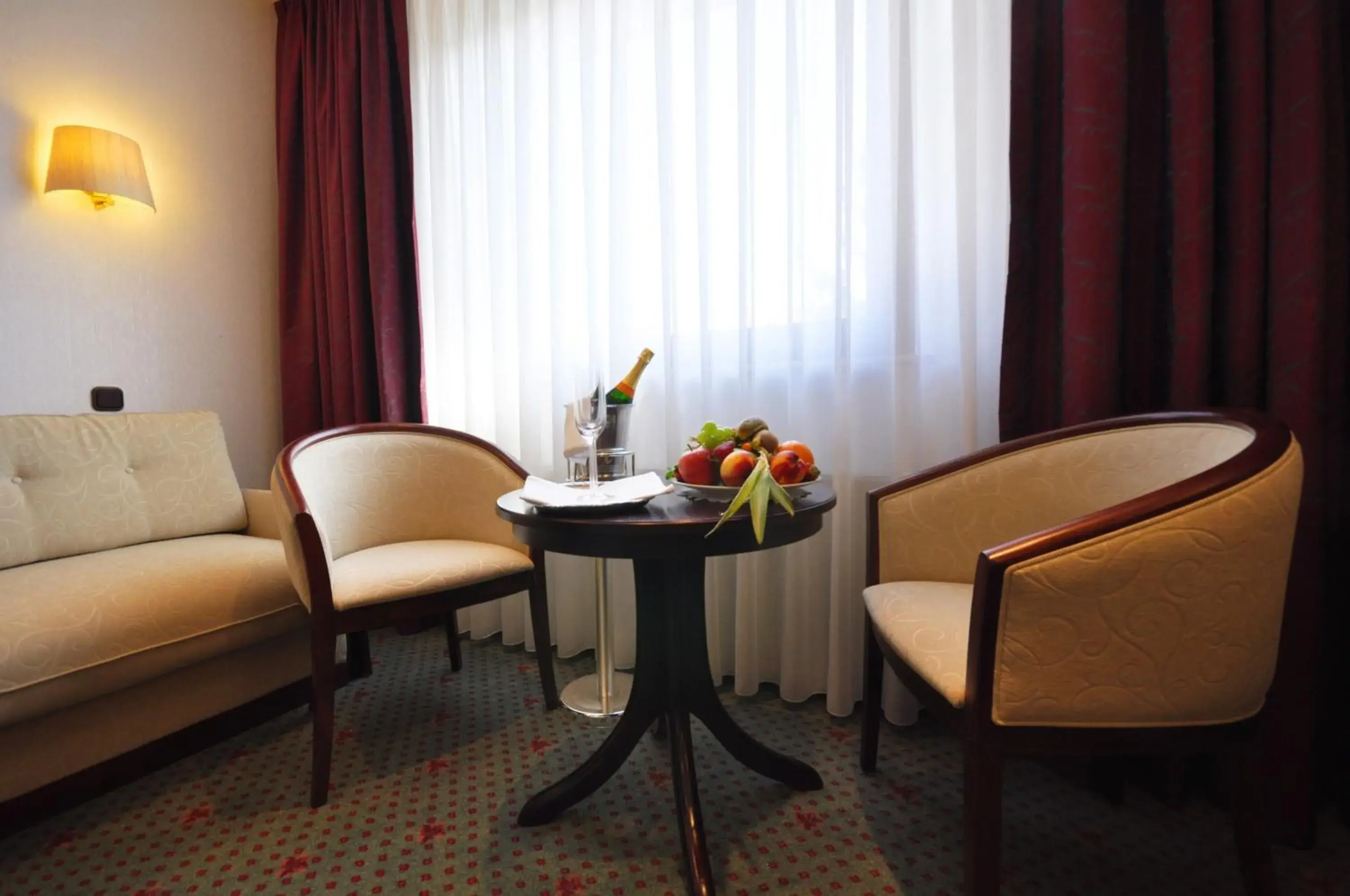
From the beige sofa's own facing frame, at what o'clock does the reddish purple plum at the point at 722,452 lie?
The reddish purple plum is roughly at 12 o'clock from the beige sofa.

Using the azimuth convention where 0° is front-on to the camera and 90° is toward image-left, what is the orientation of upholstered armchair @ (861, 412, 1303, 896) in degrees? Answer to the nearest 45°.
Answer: approximately 45°

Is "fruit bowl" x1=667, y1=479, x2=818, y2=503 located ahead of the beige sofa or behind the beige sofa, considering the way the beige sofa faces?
ahead

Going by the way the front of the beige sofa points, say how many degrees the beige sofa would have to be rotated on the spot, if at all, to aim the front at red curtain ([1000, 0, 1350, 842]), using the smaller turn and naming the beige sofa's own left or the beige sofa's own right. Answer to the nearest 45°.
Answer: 0° — it already faces it

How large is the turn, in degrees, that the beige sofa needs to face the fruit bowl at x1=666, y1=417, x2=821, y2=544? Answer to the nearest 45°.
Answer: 0° — it already faces it

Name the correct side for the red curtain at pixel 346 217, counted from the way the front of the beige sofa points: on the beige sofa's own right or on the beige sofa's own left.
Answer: on the beige sofa's own left
